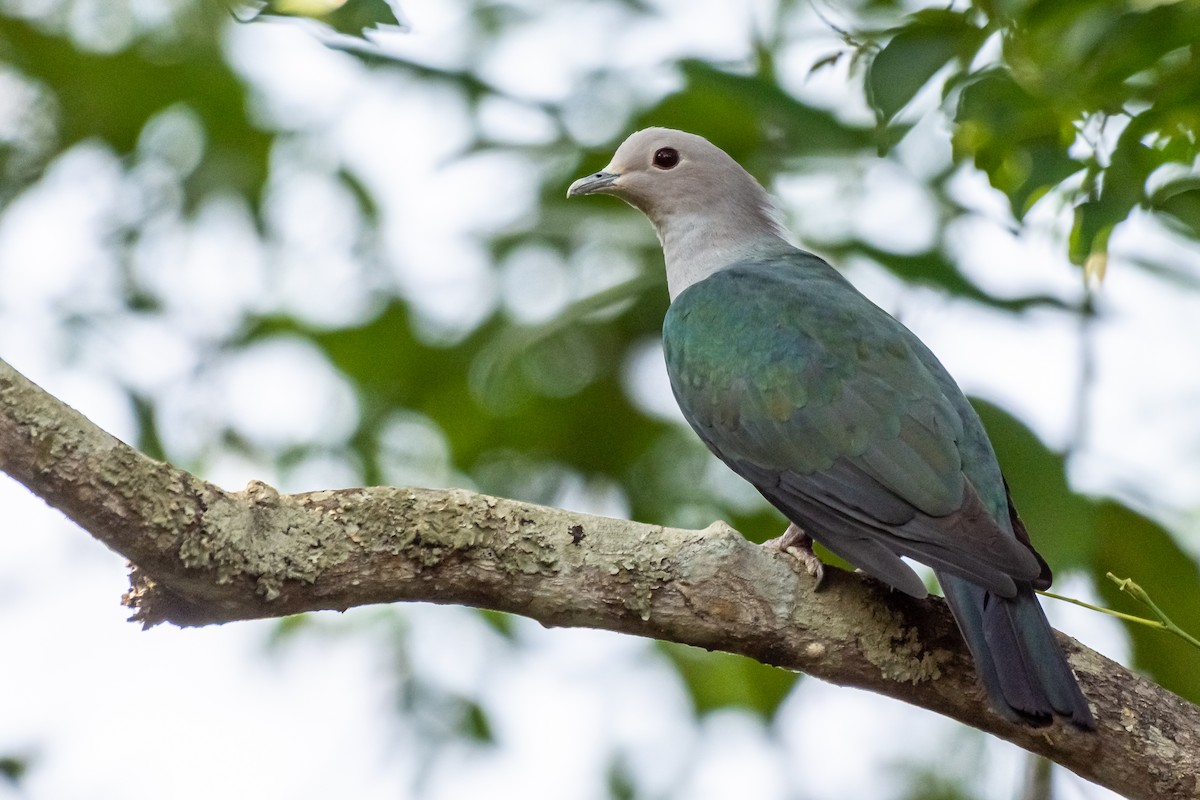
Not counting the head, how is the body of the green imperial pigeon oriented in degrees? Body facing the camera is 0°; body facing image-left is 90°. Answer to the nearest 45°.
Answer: approximately 135°
